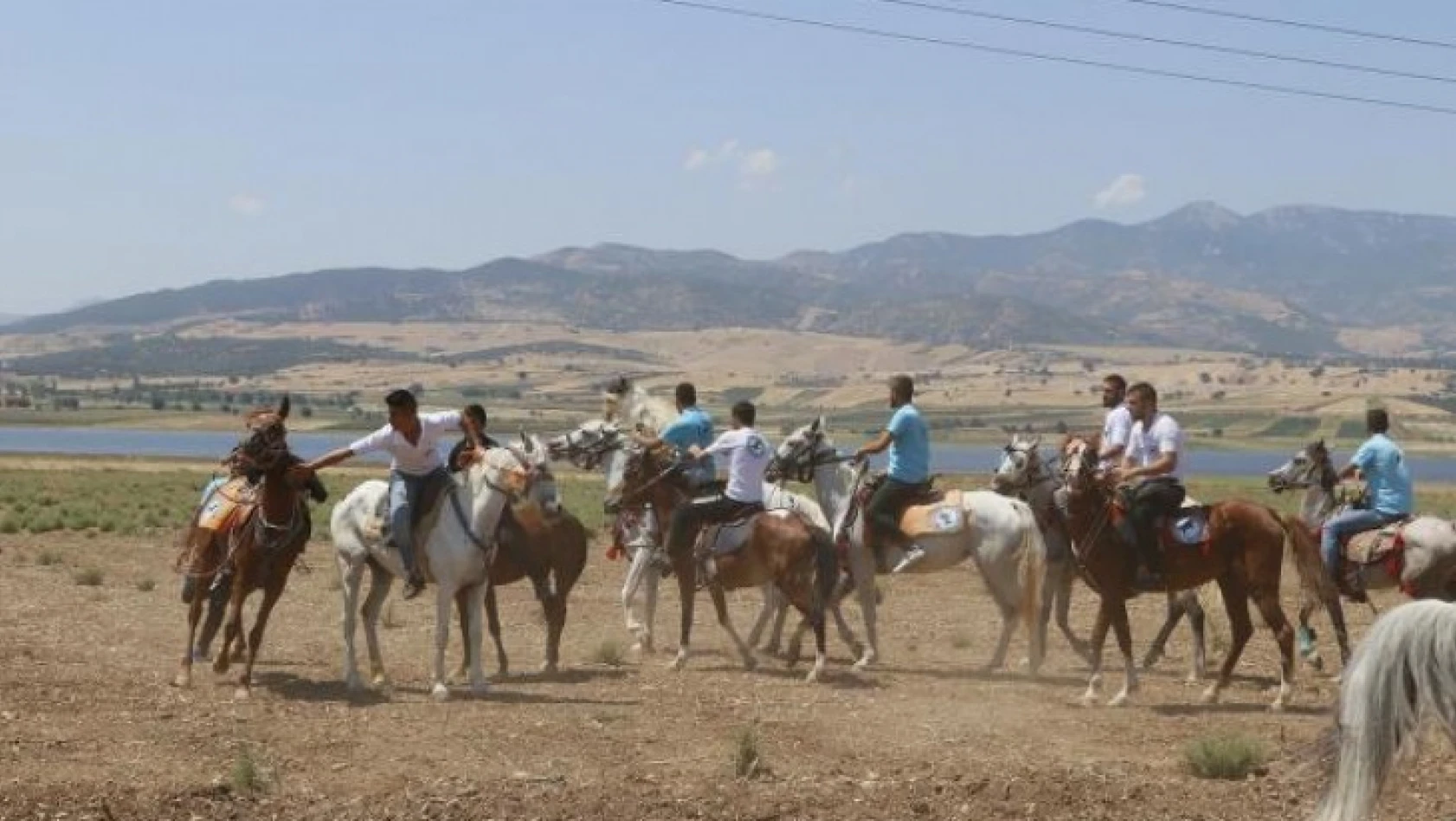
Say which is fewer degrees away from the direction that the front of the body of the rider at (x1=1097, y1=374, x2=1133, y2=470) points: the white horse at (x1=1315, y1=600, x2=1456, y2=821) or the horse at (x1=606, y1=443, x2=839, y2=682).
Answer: the horse

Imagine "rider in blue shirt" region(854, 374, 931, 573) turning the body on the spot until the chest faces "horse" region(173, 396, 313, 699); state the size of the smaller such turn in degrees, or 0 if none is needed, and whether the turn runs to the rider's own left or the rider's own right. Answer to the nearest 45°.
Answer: approximately 45° to the rider's own left

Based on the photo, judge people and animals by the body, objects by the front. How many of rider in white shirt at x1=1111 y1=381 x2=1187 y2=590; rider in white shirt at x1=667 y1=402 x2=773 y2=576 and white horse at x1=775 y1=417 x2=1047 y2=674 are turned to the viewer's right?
0

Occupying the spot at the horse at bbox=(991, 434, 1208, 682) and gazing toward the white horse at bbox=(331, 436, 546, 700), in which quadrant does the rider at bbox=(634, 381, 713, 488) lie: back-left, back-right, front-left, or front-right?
front-right

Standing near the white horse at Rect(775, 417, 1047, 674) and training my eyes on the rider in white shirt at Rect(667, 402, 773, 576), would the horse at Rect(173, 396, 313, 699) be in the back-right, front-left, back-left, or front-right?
front-left

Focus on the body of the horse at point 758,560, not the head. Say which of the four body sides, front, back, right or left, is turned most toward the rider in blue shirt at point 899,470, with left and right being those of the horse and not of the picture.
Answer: back

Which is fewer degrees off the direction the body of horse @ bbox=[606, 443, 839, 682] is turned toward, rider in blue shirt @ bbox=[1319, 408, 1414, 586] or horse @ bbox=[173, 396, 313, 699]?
the horse

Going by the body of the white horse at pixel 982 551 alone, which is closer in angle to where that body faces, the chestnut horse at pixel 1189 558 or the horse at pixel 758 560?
the horse

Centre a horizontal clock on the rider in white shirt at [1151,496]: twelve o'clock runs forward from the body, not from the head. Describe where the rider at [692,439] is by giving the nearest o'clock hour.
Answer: The rider is roughly at 2 o'clock from the rider in white shirt.

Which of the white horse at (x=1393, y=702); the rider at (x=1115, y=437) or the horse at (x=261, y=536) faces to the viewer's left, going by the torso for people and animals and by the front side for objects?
the rider

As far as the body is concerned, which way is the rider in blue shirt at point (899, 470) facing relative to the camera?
to the viewer's left

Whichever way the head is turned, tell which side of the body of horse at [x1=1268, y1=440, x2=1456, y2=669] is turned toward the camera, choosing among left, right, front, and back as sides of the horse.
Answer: left

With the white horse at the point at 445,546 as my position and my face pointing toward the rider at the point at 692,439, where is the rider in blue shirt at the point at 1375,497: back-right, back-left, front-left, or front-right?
front-right

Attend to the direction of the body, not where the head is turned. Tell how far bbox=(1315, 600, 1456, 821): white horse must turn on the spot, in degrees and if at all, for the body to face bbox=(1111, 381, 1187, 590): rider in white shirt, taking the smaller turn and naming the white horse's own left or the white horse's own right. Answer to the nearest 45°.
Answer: approximately 90° to the white horse's own left

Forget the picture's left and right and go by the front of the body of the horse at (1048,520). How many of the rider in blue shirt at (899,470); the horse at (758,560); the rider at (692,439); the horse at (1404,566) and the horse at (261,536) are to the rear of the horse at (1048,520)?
1

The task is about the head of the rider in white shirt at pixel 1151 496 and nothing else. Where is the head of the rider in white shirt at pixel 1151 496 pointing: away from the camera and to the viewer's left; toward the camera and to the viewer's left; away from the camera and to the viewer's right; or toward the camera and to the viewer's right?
toward the camera and to the viewer's left

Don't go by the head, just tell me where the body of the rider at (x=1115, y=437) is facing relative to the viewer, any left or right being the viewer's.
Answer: facing to the left of the viewer

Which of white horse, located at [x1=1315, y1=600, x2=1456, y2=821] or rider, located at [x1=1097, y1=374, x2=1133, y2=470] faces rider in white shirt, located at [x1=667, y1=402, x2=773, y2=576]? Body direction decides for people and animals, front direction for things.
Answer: the rider
